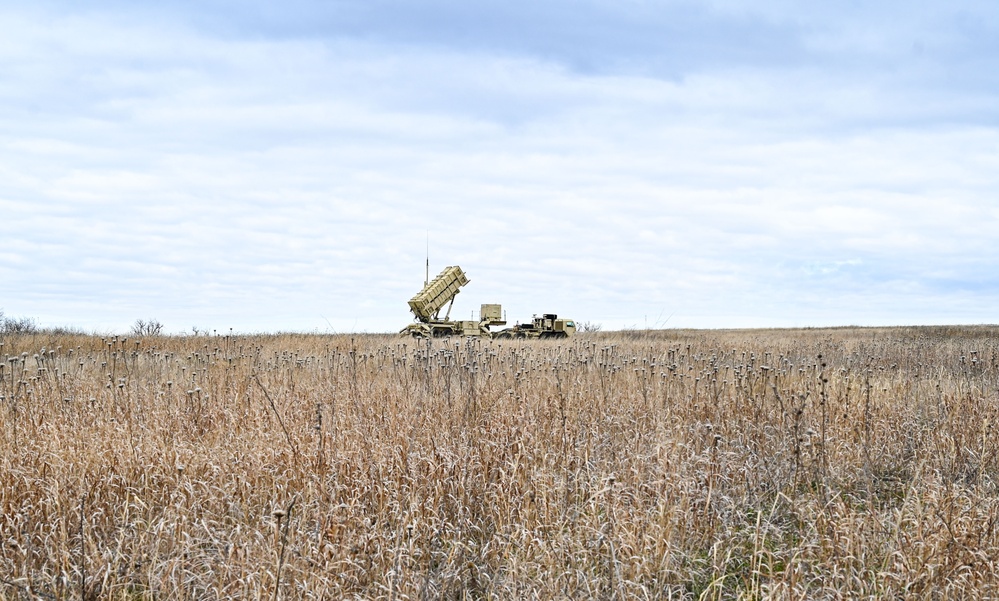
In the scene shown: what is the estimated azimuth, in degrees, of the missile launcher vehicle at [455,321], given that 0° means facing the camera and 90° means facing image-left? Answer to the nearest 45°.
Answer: approximately 270°
